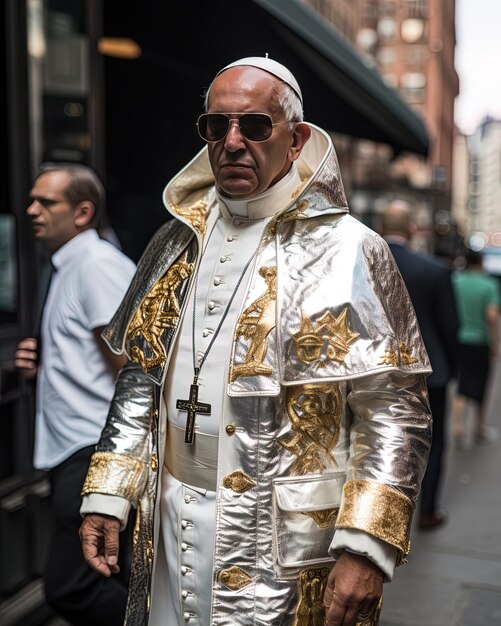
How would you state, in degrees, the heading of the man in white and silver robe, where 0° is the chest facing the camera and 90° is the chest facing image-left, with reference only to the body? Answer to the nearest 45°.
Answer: approximately 45°

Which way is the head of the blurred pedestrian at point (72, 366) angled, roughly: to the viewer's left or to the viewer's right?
to the viewer's left

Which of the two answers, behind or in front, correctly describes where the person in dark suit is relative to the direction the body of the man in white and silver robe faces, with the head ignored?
behind

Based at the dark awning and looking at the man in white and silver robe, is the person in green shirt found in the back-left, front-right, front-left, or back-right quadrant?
back-left

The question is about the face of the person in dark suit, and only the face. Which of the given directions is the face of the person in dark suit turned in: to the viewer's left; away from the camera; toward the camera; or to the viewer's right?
away from the camera

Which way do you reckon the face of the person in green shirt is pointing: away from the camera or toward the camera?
away from the camera

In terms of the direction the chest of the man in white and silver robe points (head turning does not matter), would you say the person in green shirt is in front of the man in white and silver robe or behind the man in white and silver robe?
behind

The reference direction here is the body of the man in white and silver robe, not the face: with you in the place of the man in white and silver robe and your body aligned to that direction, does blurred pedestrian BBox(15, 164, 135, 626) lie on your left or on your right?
on your right

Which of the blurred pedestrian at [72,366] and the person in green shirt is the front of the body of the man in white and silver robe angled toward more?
the blurred pedestrian
